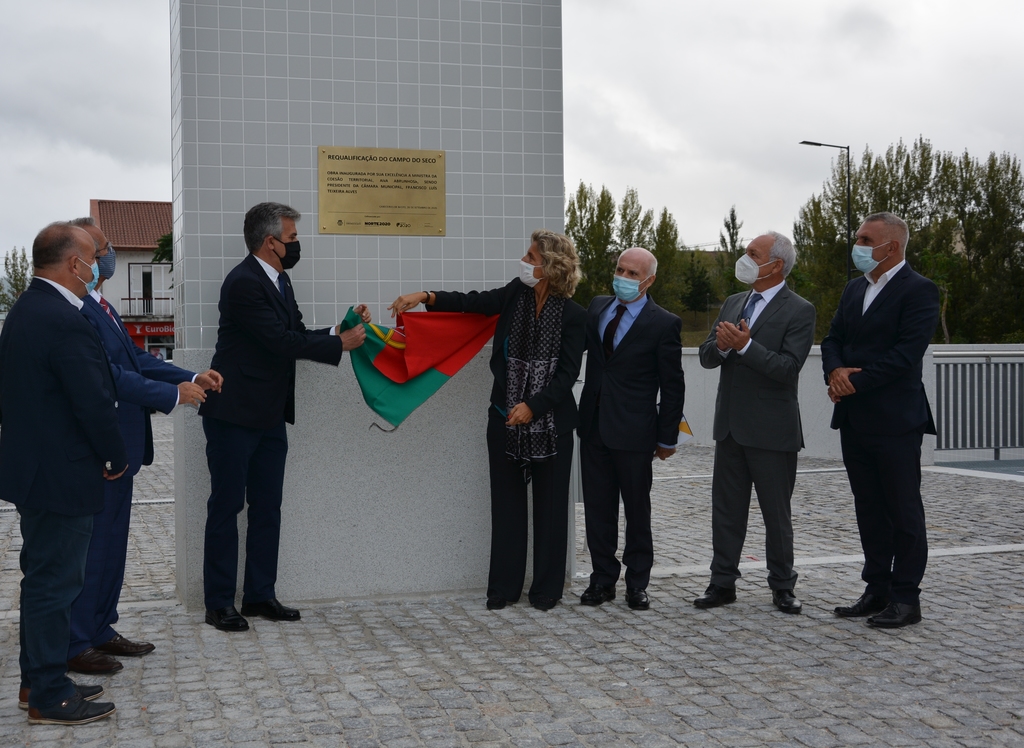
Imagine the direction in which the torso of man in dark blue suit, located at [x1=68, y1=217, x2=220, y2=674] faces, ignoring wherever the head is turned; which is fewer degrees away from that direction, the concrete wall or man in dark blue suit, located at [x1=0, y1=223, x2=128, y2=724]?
the concrete wall

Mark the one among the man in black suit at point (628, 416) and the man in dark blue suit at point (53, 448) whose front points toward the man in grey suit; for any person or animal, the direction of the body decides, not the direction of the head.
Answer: the man in dark blue suit

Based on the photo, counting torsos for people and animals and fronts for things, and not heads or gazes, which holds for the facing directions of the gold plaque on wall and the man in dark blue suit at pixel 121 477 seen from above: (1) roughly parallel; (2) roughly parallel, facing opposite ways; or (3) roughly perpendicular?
roughly perpendicular

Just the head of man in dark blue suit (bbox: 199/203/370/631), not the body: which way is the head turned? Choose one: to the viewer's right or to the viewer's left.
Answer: to the viewer's right

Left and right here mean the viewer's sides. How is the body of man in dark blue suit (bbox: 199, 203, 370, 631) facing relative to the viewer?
facing to the right of the viewer

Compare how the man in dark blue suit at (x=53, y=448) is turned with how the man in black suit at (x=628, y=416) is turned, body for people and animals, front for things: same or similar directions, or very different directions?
very different directions

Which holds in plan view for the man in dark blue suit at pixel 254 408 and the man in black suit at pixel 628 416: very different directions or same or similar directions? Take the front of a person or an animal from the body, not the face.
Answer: very different directions

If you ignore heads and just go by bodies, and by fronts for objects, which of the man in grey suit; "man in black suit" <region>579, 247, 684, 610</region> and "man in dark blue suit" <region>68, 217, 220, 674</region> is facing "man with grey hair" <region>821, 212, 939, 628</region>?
the man in dark blue suit

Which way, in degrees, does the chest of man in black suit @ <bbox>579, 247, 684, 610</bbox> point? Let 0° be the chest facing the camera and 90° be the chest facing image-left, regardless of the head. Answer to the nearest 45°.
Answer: approximately 45°

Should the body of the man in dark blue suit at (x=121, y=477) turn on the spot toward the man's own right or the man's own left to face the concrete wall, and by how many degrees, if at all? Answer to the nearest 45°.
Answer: approximately 45° to the man's own left
